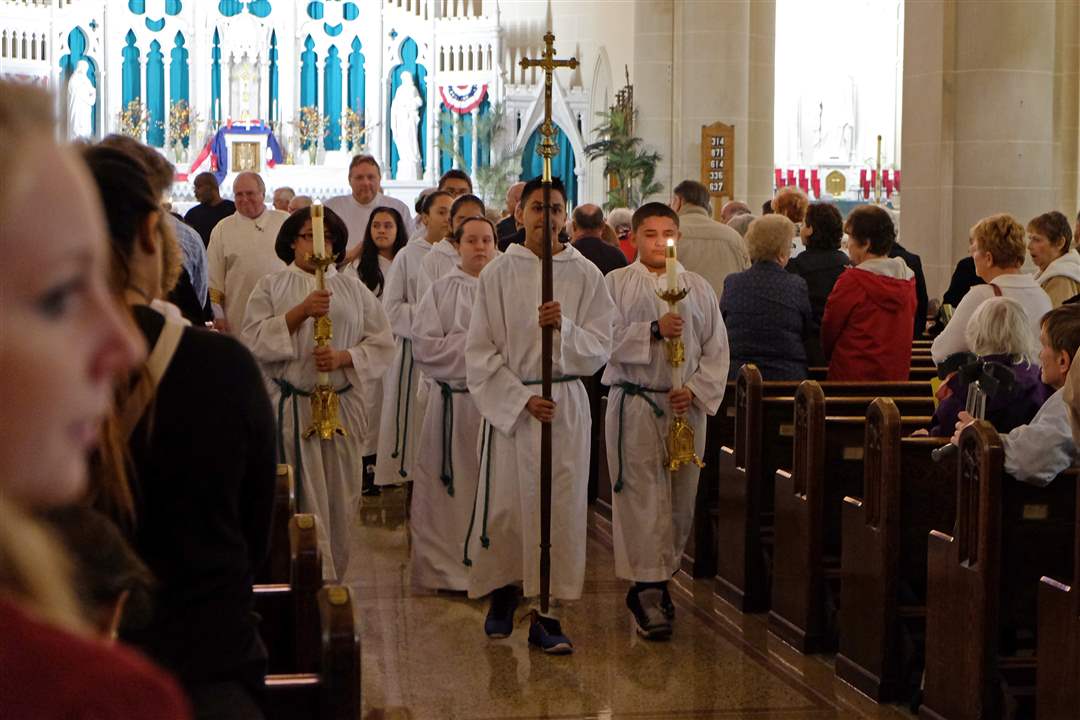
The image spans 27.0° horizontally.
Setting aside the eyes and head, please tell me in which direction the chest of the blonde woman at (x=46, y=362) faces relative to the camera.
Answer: to the viewer's right

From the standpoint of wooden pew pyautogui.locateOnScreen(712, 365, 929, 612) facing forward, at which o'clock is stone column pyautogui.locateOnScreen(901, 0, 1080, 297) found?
The stone column is roughly at 2 o'clock from the wooden pew.

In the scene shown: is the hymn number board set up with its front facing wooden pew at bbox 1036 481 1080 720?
yes

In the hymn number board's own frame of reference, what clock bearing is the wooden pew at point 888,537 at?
The wooden pew is roughly at 12 o'clock from the hymn number board.

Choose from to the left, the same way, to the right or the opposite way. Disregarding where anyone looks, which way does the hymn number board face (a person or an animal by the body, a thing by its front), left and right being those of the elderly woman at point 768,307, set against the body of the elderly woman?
the opposite way

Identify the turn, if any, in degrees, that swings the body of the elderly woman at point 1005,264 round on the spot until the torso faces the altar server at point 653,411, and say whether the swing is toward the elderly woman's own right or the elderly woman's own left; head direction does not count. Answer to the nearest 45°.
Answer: approximately 90° to the elderly woman's own left

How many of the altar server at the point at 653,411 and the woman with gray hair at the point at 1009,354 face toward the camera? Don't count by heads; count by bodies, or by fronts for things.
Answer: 1

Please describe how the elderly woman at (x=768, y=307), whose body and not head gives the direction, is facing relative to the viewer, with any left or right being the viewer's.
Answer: facing away from the viewer

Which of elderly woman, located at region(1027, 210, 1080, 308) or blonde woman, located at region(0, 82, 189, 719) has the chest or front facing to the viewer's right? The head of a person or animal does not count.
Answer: the blonde woman
